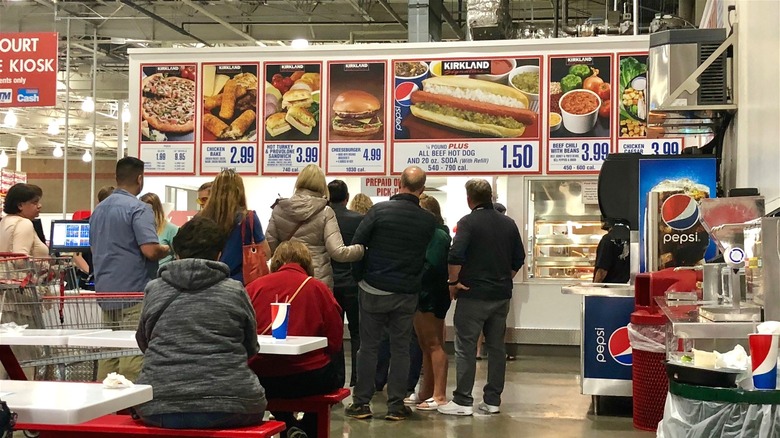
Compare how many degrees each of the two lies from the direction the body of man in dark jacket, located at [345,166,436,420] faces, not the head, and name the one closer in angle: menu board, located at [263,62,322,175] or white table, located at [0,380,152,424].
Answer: the menu board

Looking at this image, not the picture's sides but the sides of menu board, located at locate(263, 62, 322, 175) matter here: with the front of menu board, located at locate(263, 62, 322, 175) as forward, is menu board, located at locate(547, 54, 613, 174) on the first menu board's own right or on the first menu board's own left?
on the first menu board's own left

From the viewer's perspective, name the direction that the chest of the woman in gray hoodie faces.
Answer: away from the camera

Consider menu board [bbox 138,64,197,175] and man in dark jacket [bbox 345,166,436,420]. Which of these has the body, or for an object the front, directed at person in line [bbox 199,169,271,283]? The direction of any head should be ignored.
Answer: the menu board

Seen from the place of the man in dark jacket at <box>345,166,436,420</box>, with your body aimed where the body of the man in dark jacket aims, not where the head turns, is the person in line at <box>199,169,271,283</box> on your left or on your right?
on your left
